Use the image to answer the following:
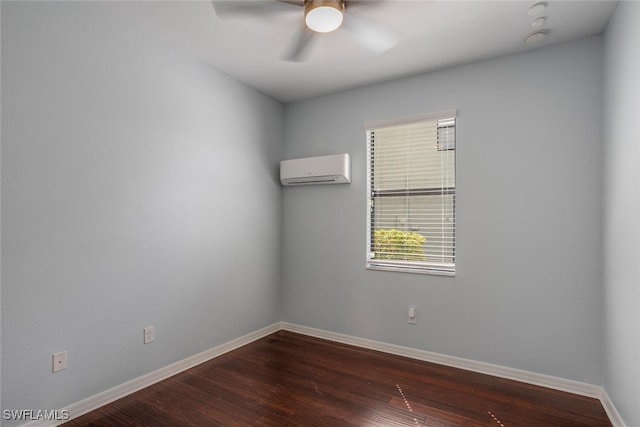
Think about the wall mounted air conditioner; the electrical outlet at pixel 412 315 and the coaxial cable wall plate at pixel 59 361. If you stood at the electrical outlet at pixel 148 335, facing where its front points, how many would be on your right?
1

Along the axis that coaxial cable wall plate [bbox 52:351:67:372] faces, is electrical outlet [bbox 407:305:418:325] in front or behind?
in front

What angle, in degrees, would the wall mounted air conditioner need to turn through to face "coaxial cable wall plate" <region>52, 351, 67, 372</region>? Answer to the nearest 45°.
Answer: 0° — it already faces it

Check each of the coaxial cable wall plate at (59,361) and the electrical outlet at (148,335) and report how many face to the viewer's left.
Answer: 0

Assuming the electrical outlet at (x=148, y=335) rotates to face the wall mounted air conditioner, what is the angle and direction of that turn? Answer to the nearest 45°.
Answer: approximately 45° to its left

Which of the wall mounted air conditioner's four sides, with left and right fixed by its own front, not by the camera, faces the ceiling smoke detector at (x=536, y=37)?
left

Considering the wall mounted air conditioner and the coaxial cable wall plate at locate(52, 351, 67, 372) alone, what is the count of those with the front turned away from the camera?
0

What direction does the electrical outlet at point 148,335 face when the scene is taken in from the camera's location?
facing the viewer and to the right of the viewer

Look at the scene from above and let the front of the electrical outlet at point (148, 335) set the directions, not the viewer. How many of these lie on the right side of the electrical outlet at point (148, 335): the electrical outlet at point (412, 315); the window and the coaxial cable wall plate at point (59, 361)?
1

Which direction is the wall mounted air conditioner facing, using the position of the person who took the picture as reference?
facing the viewer and to the left of the viewer

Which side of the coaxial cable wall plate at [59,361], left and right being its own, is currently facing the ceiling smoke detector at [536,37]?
front

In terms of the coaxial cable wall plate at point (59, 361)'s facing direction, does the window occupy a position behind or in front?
in front
